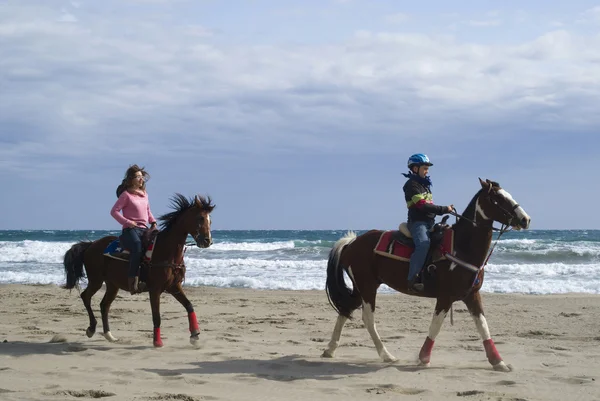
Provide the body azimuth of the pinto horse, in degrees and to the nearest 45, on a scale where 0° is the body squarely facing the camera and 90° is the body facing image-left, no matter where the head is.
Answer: approximately 270°

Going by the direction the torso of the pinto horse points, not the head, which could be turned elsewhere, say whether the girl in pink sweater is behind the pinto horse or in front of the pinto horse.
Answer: behind

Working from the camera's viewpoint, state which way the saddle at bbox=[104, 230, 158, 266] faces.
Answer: facing to the right of the viewer

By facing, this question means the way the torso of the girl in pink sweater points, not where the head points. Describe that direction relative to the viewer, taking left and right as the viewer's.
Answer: facing the viewer and to the right of the viewer

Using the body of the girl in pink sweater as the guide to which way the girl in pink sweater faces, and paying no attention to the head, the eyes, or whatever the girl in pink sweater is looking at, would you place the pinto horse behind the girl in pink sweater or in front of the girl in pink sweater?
in front

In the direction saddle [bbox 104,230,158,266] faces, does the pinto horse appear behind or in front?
in front

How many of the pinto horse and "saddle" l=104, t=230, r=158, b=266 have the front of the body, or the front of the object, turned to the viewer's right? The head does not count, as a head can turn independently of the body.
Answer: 2

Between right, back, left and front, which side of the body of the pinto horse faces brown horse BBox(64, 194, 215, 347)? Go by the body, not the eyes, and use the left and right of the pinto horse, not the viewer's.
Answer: back

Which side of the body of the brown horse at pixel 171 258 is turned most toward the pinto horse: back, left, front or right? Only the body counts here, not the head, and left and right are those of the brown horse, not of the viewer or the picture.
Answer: front

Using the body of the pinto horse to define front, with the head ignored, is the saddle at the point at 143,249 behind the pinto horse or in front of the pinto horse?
behind
